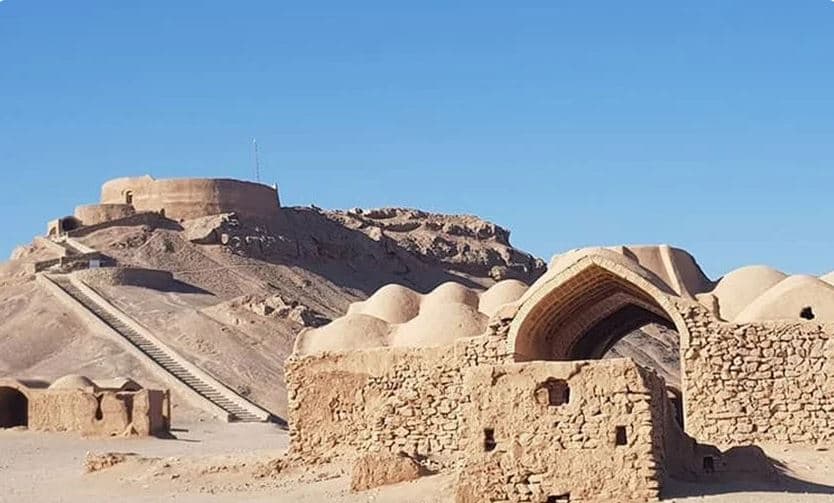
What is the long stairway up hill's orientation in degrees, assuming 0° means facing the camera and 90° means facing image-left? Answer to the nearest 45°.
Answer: approximately 315°

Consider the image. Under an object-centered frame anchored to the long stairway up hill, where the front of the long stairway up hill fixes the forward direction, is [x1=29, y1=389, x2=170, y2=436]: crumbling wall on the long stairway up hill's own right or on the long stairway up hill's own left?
on the long stairway up hill's own right
